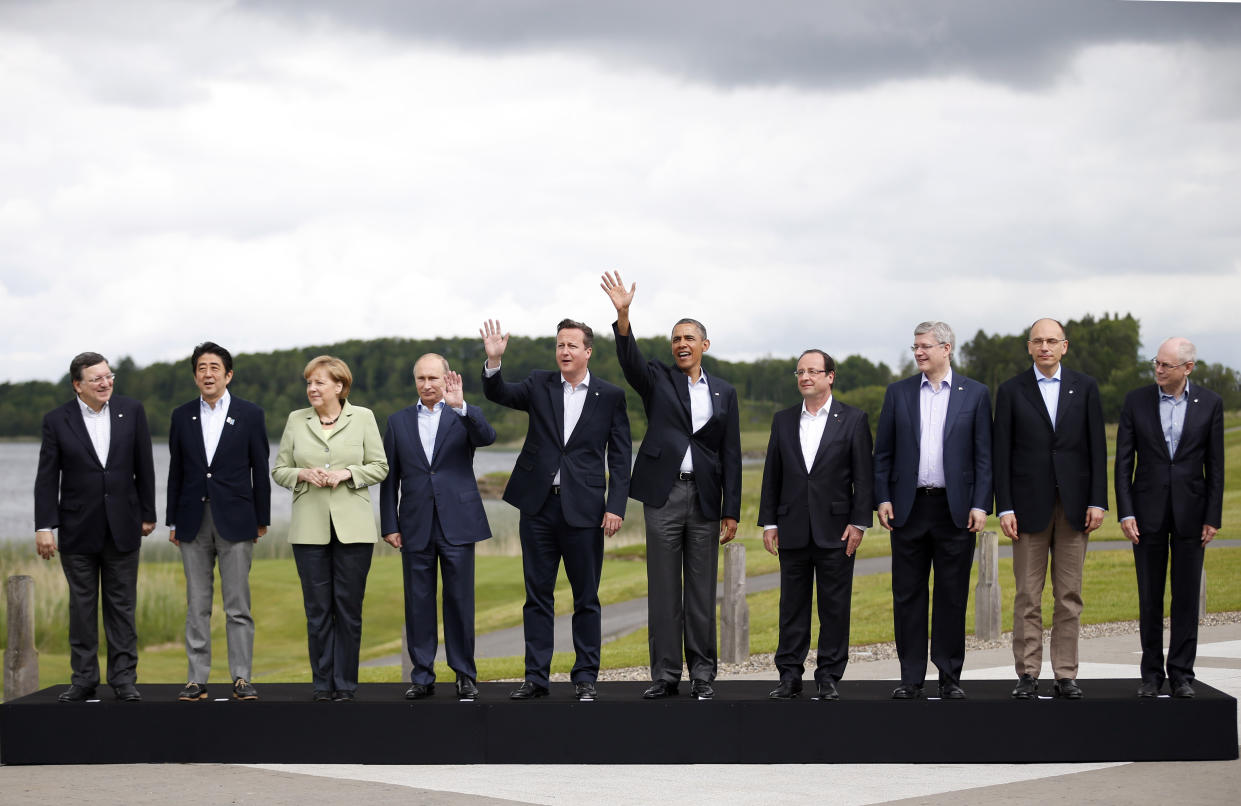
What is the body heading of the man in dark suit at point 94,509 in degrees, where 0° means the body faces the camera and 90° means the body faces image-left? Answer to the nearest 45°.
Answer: approximately 0°

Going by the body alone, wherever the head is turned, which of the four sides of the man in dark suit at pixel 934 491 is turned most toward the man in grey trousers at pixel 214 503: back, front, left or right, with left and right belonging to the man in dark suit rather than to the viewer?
right

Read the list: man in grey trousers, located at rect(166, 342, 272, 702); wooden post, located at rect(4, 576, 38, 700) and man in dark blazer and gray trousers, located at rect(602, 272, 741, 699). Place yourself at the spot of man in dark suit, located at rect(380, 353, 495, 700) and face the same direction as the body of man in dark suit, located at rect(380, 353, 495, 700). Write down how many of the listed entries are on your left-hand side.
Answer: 1

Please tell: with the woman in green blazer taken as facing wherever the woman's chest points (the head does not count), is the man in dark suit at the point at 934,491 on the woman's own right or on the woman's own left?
on the woman's own left

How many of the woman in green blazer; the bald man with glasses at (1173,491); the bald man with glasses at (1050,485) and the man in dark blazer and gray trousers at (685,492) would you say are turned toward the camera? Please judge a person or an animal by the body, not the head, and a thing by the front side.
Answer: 4

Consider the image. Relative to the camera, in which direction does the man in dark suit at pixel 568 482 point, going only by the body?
toward the camera

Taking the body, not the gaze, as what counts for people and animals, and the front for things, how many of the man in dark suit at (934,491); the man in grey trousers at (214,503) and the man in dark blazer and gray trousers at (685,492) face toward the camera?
3

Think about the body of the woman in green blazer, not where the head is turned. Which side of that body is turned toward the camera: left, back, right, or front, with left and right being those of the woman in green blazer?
front

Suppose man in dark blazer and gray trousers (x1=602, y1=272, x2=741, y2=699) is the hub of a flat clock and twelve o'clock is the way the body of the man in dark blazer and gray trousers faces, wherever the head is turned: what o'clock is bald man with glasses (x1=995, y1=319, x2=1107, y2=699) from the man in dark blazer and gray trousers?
The bald man with glasses is roughly at 9 o'clock from the man in dark blazer and gray trousers.

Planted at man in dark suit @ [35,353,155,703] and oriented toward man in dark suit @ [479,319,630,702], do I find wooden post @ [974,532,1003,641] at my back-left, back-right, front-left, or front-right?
front-left
